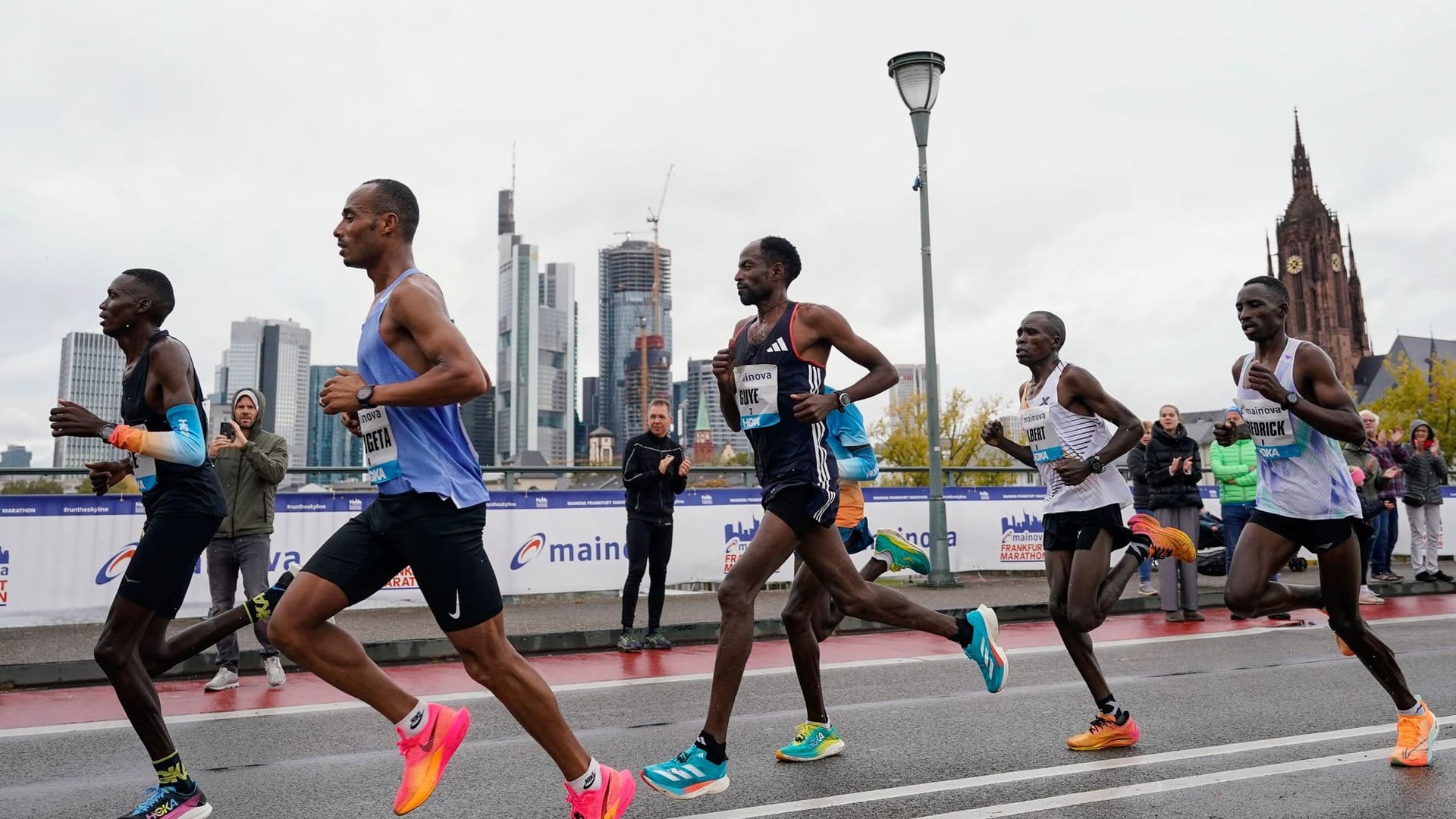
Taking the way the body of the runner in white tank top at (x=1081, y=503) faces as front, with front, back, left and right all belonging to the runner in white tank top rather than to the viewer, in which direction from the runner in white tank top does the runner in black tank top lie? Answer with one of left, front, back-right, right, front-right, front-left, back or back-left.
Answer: front

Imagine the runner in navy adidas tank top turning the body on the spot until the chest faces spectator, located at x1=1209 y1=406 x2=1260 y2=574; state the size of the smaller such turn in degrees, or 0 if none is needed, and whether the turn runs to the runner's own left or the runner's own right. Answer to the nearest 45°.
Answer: approximately 180°

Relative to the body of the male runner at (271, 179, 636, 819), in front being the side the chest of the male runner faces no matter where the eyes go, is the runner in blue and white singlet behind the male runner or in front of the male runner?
behind

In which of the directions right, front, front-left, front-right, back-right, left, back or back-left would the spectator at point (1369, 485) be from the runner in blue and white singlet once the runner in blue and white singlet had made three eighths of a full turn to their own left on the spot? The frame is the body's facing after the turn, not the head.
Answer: left

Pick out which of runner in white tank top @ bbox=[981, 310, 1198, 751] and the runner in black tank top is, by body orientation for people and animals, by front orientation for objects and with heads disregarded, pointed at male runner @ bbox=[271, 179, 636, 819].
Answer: the runner in white tank top

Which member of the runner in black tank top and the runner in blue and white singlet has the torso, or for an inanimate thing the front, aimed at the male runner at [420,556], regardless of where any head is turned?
the runner in blue and white singlet

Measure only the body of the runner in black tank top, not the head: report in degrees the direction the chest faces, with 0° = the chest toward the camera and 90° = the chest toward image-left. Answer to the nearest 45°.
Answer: approximately 90°

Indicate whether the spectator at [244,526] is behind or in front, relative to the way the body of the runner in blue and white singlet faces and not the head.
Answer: in front

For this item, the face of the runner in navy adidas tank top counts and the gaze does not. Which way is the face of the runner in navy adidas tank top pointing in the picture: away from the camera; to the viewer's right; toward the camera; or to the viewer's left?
to the viewer's left

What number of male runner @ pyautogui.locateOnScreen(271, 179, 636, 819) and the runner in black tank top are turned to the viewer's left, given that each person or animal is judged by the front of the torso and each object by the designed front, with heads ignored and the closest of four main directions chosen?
2

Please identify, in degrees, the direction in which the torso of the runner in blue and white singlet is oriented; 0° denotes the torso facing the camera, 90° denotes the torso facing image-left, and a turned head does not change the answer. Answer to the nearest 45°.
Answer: approximately 45°

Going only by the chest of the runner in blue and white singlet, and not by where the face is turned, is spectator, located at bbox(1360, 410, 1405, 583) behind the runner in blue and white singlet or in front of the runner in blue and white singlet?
behind

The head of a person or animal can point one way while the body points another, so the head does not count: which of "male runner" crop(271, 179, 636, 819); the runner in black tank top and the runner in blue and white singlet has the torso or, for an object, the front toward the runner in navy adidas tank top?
the runner in blue and white singlet

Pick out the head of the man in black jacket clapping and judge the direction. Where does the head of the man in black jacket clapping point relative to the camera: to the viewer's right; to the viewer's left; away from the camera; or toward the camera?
toward the camera

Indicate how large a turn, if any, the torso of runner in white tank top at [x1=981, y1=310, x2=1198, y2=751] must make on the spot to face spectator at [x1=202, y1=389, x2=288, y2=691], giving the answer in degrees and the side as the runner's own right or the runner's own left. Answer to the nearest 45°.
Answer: approximately 45° to the runner's own right

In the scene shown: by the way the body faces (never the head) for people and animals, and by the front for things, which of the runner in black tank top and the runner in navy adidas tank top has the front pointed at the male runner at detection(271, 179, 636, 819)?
the runner in navy adidas tank top

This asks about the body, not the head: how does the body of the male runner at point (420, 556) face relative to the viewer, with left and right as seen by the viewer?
facing to the left of the viewer
